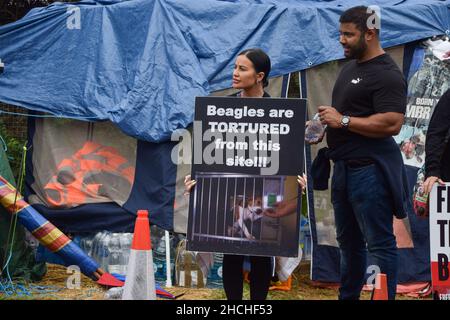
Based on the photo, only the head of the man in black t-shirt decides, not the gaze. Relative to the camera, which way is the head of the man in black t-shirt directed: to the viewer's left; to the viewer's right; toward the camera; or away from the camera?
to the viewer's left

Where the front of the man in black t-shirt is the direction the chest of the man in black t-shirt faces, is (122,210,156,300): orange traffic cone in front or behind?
in front

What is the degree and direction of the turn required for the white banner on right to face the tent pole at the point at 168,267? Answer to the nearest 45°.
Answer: approximately 135° to its right

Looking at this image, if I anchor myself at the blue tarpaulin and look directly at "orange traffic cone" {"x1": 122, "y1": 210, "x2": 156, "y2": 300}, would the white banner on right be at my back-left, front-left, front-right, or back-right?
front-left

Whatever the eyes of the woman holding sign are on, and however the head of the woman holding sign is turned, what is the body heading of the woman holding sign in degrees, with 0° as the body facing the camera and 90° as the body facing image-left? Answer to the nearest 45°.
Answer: approximately 0°

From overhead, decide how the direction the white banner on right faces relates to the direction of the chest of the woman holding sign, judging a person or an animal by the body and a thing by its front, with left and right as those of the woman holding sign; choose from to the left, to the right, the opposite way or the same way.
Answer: the same way

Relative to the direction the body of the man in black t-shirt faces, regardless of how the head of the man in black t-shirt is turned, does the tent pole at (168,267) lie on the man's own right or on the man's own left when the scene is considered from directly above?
on the man's own right

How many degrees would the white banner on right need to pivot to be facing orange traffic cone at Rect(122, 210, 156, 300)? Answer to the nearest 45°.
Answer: approximately 90° to its right

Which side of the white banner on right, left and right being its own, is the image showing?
front

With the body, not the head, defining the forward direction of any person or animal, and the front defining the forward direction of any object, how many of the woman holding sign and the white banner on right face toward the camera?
2

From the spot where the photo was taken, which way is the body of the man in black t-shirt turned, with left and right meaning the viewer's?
facing the viewer and to the left of the viewer

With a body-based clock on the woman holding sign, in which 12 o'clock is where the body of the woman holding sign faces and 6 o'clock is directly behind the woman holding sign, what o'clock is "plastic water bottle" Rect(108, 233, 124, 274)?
The plastic water bottle is roughly at 5 o'clock from the woman holding sign.
